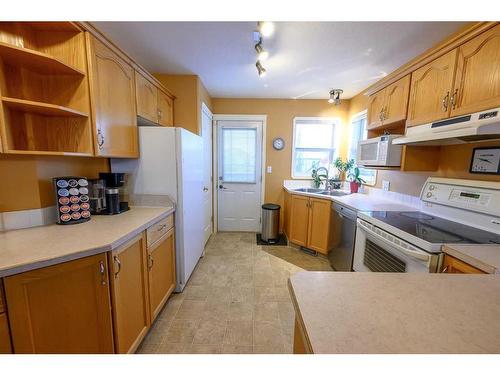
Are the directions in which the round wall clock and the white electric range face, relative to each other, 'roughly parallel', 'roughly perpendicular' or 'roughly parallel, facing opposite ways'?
roughly perpendicular

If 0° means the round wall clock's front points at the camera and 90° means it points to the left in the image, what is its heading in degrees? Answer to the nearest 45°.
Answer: approximately 0°

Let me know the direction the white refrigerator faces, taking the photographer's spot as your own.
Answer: facing to the right of the viewer

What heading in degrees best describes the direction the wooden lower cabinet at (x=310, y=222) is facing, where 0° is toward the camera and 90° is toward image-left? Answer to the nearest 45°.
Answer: approximately 45°

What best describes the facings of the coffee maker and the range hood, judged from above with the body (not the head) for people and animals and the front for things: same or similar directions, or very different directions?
very different directions

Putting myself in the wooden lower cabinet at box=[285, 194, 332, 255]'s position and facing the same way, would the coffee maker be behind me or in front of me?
in front

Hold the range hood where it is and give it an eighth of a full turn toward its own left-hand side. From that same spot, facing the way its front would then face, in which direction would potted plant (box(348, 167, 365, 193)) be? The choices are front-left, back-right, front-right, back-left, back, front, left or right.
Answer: back-right

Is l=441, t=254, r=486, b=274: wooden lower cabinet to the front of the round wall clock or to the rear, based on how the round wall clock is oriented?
to the front

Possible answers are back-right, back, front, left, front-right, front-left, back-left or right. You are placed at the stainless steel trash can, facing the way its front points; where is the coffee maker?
front-right

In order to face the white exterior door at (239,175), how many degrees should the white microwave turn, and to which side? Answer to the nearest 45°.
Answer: approximately 45° to its right

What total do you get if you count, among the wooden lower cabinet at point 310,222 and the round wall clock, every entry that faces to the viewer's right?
0
